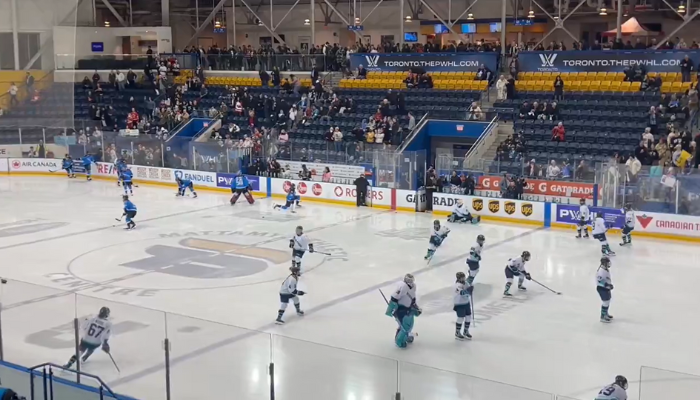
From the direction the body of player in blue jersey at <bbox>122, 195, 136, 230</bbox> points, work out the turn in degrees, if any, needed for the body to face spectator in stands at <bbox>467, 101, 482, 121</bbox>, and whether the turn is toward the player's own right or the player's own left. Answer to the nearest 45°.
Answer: approximately 180°

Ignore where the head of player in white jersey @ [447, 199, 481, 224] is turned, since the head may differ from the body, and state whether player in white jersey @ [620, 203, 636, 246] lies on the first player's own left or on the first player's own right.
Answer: on the first player's own left

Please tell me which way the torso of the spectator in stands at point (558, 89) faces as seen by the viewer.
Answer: toward the camera

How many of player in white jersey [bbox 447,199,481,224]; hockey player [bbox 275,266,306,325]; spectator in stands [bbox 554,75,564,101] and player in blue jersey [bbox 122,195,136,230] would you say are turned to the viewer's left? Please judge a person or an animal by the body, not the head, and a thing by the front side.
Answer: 1

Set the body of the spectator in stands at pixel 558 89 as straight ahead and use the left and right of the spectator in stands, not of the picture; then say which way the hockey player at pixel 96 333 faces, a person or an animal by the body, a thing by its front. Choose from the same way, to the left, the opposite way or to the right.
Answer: the opposite way

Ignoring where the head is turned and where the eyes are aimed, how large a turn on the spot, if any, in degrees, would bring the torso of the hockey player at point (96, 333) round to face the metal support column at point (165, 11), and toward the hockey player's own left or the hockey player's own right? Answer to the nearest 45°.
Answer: approximately 45° to the hockey player's own left

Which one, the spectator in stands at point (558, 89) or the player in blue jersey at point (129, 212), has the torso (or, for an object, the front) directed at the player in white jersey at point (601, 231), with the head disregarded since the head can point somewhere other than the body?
the spectator in stands

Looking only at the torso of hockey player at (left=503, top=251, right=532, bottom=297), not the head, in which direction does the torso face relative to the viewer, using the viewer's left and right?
facing to the right of the viewer

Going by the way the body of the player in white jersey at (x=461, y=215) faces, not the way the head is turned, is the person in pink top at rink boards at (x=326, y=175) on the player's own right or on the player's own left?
on the player's own right
